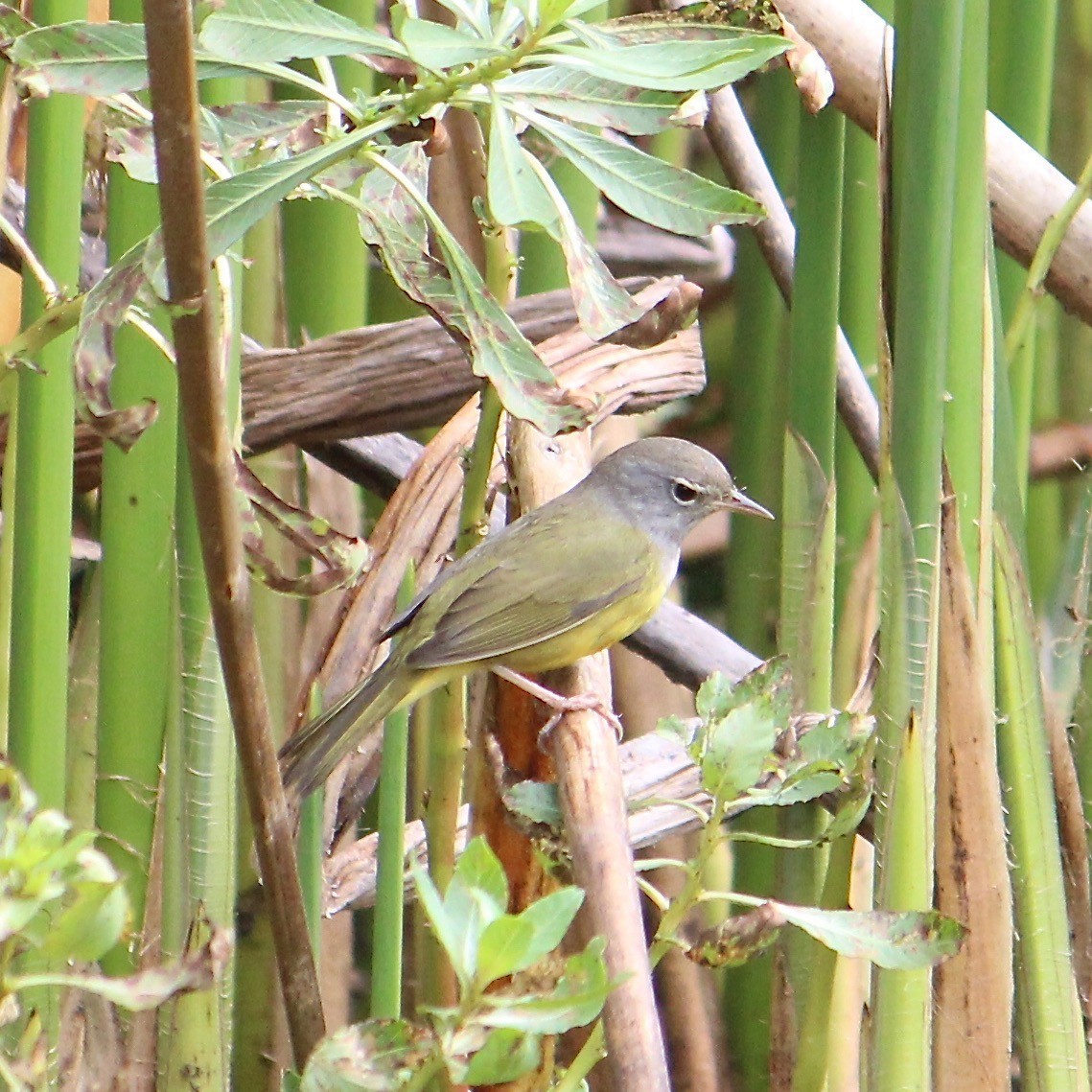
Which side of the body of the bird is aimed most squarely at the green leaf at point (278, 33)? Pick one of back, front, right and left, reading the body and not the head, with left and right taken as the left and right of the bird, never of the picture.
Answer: back

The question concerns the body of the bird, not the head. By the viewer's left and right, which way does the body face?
facing to the right of the viewer

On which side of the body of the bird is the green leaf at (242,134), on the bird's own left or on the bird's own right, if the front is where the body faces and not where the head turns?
on the bird's own right

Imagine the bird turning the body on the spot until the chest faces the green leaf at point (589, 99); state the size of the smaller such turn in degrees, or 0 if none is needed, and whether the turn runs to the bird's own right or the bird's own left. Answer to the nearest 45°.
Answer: approximately 90° to the bird's own right
